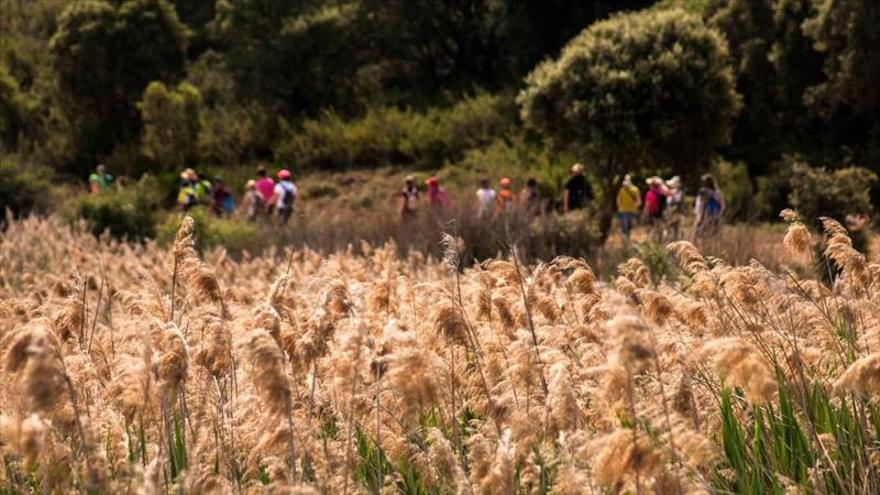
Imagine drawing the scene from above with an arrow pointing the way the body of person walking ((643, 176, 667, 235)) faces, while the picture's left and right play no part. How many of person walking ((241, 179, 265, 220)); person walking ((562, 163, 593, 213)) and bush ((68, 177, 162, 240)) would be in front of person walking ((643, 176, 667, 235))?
3

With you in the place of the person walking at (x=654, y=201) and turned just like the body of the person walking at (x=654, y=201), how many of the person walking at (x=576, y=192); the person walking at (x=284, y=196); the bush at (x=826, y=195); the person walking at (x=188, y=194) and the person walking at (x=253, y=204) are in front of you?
4

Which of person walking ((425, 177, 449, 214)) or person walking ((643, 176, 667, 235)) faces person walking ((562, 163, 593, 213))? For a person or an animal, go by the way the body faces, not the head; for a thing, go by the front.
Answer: person walking ((643, 176, 667, 235))

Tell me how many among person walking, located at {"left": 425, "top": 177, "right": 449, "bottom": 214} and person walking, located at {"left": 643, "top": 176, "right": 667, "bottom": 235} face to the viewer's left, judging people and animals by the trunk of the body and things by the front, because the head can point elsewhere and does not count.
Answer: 2
